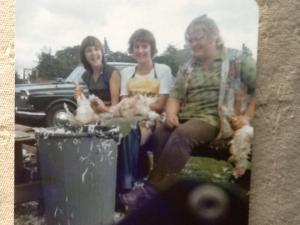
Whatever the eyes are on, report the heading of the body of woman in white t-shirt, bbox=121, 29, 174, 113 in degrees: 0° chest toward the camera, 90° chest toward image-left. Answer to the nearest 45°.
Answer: approximately 0°

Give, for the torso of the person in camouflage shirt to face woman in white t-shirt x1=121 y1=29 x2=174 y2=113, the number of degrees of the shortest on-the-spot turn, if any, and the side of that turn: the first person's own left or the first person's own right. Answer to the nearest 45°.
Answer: approximately 45° to the first person's own right

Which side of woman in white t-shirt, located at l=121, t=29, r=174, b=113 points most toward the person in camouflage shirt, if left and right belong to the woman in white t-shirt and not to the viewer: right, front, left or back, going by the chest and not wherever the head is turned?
left

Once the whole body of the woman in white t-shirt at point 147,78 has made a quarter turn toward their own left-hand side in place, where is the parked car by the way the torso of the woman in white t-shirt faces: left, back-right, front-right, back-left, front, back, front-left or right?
back

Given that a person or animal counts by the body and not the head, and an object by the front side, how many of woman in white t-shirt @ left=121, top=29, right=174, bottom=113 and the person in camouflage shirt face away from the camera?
0

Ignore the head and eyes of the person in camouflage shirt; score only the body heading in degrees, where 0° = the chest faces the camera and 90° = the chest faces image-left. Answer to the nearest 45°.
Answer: approximately 45°

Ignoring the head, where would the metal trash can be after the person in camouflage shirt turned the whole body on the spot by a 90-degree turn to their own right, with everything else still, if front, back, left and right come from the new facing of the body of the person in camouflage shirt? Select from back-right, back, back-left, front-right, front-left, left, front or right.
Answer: front-left
